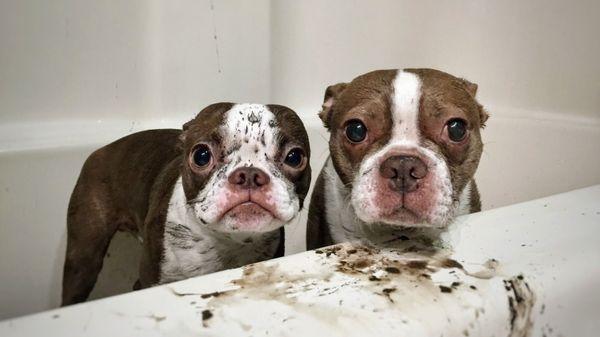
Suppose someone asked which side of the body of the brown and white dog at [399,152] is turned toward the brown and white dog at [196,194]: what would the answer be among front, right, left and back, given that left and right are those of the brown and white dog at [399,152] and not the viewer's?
right

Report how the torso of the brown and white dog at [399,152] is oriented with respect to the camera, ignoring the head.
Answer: toward the camera

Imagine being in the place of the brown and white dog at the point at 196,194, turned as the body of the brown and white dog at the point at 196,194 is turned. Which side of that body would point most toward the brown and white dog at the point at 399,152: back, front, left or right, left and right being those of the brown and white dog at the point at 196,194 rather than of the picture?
front

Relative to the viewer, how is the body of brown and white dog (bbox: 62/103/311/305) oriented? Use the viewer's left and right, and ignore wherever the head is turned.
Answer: facing the viewer and to the right of the viewer

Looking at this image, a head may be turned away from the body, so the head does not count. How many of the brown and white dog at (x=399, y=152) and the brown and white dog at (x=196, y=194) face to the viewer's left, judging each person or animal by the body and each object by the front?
0

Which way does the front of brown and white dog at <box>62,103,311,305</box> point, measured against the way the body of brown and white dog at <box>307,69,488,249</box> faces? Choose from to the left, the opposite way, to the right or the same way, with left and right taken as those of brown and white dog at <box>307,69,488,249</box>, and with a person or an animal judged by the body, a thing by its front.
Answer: to the left
